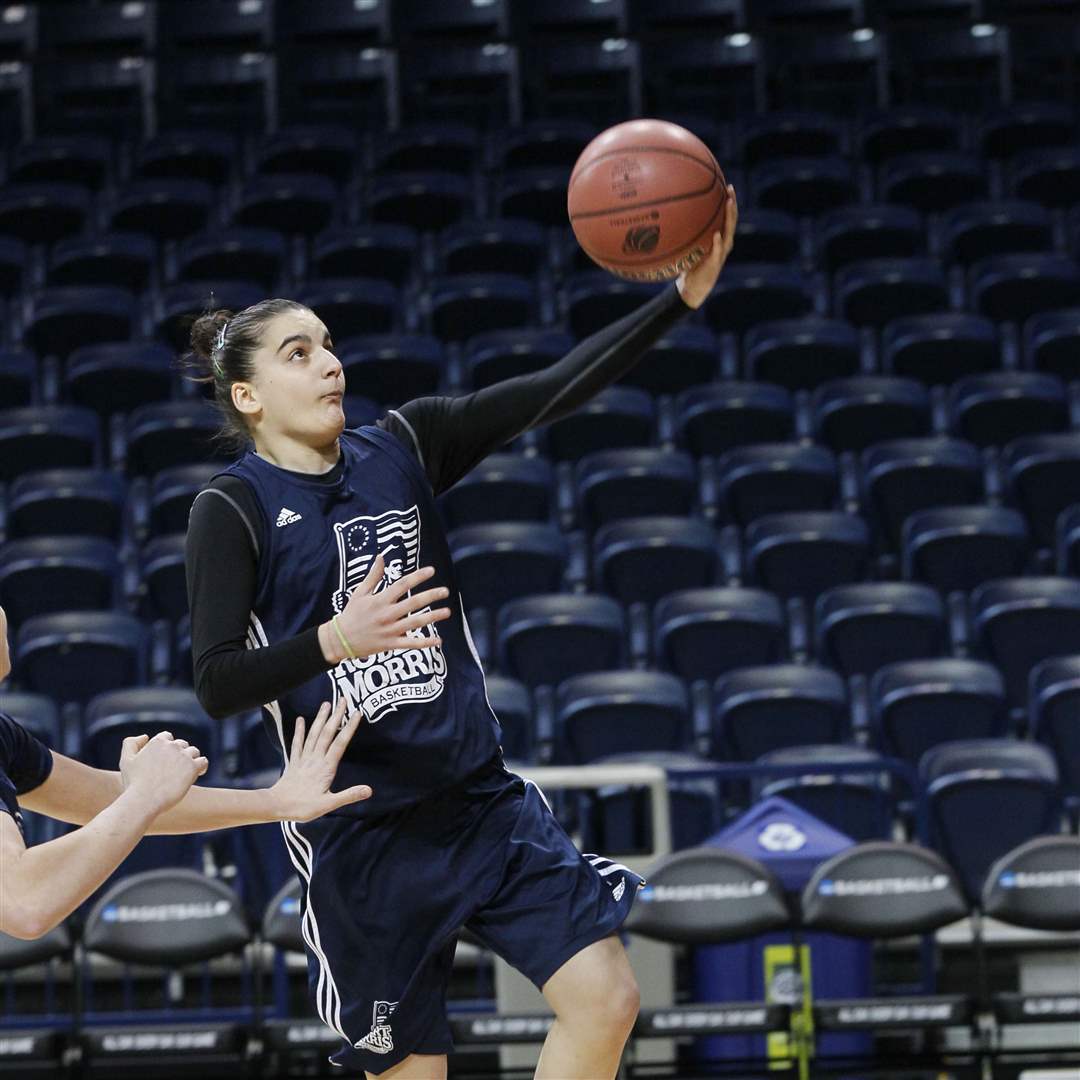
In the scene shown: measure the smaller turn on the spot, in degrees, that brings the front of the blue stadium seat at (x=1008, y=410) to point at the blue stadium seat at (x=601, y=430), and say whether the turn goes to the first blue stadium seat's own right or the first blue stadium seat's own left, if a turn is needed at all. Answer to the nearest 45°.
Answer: approximately 90° to the first blue stadium seat's own right

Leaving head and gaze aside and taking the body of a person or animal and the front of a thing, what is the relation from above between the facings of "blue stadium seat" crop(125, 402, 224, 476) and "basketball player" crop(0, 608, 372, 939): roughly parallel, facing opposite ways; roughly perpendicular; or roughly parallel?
roughly perpendicular

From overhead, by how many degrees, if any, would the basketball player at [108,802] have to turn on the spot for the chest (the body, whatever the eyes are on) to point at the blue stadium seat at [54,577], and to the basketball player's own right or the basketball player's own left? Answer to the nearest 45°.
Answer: approximately 90° to the basketball player's own left

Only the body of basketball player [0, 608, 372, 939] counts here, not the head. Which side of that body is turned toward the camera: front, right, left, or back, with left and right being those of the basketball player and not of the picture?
right

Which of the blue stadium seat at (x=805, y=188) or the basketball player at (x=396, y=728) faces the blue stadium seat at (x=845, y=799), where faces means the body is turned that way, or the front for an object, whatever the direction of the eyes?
the blue stadium seat at (x=805, y=188)

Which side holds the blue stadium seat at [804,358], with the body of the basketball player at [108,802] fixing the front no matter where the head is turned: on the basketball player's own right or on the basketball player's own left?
on the basketball player's own left

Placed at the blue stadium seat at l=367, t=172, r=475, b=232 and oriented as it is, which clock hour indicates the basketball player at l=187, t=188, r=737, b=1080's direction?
The basketball player is roughly at 12 o'clock from the blue stadium seat.

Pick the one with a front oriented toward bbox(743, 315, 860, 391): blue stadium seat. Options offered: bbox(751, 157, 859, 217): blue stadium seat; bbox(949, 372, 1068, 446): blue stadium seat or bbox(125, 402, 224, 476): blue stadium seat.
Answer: bbox(751, 157, 859, 217): blue stadium seat

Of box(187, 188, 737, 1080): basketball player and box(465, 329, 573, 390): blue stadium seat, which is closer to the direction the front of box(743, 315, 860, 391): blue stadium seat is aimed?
the basketball player
